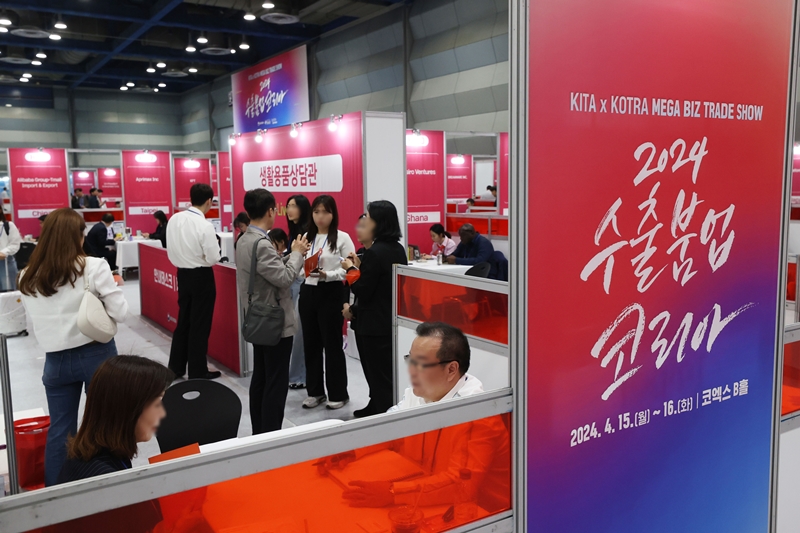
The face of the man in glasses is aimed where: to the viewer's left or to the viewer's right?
to the viewer's left

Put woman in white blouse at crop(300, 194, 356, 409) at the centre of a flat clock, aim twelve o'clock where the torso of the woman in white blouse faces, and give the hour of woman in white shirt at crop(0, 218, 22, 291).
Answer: The woman in white shirt is roughly at 3 o'clock from the woman in white blouse.

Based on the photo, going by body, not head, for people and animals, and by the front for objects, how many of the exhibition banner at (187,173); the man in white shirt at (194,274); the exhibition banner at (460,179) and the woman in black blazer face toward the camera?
2

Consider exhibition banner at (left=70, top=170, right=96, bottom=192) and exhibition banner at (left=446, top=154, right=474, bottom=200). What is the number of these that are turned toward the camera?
2

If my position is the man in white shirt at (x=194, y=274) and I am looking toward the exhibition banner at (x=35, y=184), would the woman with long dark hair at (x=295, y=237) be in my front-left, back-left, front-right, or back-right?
back-right

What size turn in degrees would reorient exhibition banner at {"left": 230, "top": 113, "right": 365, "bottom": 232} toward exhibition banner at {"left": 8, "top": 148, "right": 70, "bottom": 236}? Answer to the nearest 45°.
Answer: approximately 90° to its right

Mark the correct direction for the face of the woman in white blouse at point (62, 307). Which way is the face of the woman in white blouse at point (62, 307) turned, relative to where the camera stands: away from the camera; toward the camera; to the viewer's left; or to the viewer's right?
away from the camera
